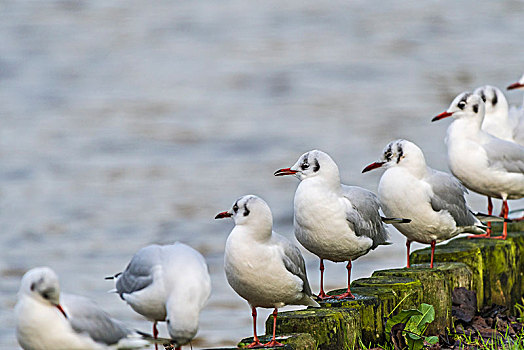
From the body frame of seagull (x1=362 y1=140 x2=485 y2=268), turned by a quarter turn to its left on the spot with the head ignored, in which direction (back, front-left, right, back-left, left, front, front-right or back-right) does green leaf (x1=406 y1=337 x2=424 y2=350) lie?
front-right

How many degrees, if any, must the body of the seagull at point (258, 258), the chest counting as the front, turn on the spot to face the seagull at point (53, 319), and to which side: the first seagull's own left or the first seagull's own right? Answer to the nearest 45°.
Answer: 0° — it already faces it

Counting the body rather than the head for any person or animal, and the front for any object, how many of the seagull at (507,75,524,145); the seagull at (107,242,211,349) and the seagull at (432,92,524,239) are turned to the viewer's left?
2

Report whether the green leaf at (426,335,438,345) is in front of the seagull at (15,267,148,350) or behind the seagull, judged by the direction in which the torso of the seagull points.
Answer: behind

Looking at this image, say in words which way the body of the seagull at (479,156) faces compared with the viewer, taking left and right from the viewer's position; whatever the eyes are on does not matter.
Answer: facing to the left of the viewer

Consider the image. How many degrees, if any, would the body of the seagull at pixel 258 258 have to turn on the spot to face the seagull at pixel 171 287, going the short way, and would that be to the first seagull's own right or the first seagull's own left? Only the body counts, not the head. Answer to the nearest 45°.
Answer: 0° — it already faces it

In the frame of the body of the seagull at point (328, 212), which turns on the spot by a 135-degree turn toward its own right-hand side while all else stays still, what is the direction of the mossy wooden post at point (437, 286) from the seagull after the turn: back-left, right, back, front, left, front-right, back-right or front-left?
right

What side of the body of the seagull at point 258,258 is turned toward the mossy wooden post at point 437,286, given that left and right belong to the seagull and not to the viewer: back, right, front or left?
back

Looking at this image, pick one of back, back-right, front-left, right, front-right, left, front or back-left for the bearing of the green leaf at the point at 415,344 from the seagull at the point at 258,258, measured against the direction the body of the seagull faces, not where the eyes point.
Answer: back-left

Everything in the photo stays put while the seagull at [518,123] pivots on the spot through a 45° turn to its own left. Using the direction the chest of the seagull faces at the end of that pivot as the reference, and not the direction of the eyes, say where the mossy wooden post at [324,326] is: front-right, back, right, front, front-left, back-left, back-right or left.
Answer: front-left

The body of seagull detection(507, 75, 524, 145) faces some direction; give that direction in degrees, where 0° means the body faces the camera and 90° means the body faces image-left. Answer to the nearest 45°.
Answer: approximately 90°

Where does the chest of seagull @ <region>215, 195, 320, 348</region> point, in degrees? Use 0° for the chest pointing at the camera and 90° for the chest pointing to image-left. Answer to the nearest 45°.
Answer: approximately 45°
